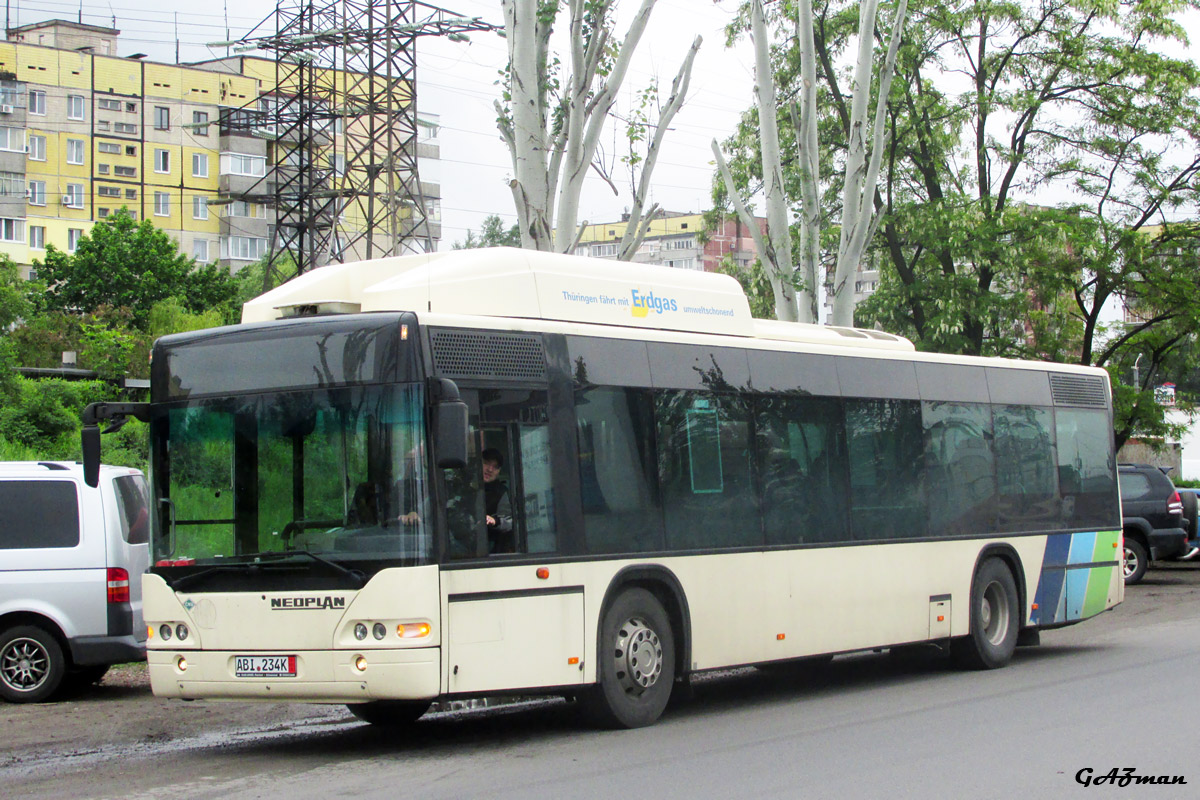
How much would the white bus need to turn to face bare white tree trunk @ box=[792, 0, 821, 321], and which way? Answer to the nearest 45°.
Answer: approximately 135° to its right

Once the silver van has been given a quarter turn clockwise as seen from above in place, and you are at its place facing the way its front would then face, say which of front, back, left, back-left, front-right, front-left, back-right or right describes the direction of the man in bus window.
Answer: right

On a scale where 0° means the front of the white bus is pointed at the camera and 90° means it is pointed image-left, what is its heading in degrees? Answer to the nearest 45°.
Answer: approximately 45°

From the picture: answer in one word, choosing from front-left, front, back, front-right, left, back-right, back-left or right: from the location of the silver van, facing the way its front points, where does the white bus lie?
back

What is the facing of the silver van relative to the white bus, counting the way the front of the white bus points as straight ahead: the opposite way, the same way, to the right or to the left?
to the right

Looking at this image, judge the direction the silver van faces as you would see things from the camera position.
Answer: facing away from the viewer and to the left of the viewer

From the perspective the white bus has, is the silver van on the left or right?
on its right

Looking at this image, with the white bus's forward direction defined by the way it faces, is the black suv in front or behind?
behind

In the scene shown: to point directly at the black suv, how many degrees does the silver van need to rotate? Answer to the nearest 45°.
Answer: approximately 135° to its right
